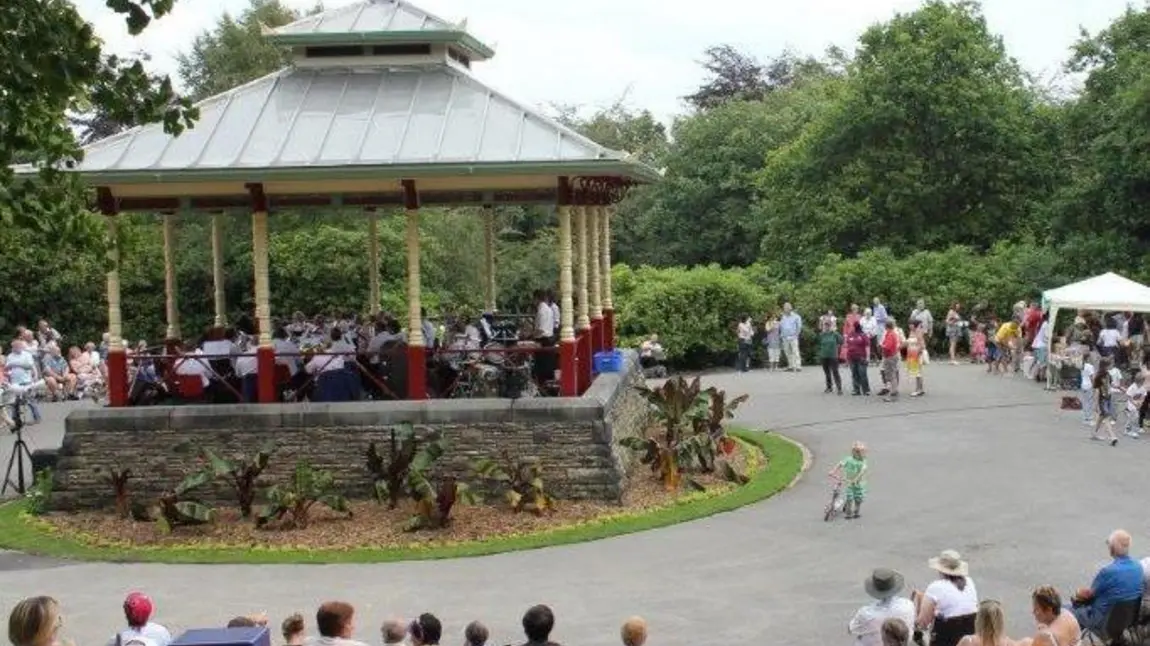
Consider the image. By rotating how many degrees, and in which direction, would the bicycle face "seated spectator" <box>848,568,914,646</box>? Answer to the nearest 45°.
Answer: approximately 45° to its left

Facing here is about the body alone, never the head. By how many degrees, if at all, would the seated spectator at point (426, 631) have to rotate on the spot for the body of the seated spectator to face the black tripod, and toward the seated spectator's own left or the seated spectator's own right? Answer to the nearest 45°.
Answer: approximately 45° to the seated spectator's own left

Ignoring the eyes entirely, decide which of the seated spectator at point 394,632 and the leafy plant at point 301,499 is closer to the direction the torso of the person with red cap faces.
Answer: the leafy plant

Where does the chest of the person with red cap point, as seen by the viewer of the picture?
away from the camera

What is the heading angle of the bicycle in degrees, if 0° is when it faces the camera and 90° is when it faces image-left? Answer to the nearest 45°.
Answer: approximately 45°

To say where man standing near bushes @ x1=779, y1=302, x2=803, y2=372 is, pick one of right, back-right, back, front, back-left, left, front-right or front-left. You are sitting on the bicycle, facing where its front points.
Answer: back-right

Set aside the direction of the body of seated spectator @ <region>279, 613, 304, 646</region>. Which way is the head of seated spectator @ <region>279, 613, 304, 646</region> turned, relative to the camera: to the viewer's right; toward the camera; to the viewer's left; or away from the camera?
away from the camera

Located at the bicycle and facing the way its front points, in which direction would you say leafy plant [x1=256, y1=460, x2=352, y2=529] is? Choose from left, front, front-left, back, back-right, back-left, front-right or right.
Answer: front-right

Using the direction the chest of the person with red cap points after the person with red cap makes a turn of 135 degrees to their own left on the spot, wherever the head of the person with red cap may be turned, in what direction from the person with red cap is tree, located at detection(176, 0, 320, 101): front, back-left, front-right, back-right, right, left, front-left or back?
back-right

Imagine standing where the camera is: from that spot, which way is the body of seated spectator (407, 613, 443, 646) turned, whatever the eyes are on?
away from the camera

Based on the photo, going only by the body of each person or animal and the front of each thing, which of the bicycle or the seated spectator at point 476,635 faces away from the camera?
the seated spectator

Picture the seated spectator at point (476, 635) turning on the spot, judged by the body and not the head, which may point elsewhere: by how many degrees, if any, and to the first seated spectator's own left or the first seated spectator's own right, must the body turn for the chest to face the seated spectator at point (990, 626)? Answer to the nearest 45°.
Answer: approximately 90° to the first seated spectator's own right

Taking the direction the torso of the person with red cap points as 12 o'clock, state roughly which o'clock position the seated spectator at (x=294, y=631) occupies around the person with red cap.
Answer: The seated spectator is roughly at 4 o'clock from the person with red cap.

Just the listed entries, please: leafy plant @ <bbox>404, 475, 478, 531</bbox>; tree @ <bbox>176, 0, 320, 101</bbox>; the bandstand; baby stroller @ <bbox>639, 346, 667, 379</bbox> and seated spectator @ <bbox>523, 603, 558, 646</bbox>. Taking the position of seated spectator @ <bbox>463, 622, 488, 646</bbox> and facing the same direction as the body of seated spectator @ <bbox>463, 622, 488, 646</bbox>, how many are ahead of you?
4

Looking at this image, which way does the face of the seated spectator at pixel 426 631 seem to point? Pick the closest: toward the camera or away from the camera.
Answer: away from the camera

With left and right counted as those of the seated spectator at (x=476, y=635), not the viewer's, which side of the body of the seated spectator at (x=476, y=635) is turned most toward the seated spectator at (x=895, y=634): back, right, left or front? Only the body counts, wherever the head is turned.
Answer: right

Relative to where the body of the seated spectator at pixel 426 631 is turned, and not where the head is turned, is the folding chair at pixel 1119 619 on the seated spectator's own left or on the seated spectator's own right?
on the seated spectator's own right

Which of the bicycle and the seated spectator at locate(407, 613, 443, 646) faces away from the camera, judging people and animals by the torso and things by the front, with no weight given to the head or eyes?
the seated spectator
